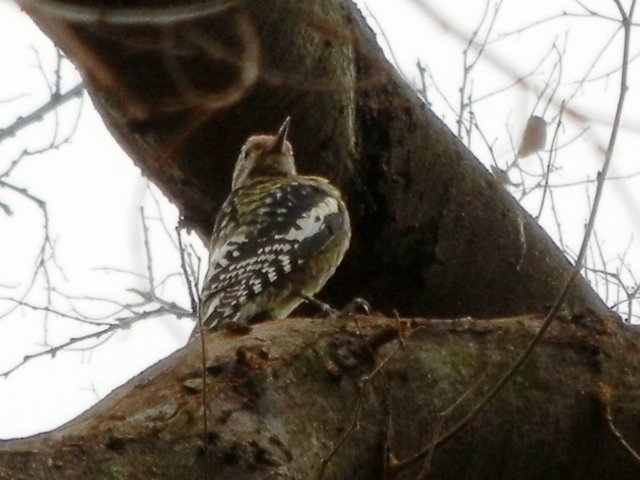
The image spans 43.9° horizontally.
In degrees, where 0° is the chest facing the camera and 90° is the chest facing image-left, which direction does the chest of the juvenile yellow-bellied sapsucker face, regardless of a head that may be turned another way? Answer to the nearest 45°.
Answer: approximately 225°
